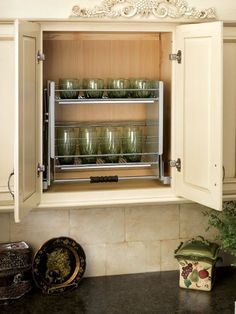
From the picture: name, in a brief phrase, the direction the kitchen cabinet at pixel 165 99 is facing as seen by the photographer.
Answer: facing the viewer
